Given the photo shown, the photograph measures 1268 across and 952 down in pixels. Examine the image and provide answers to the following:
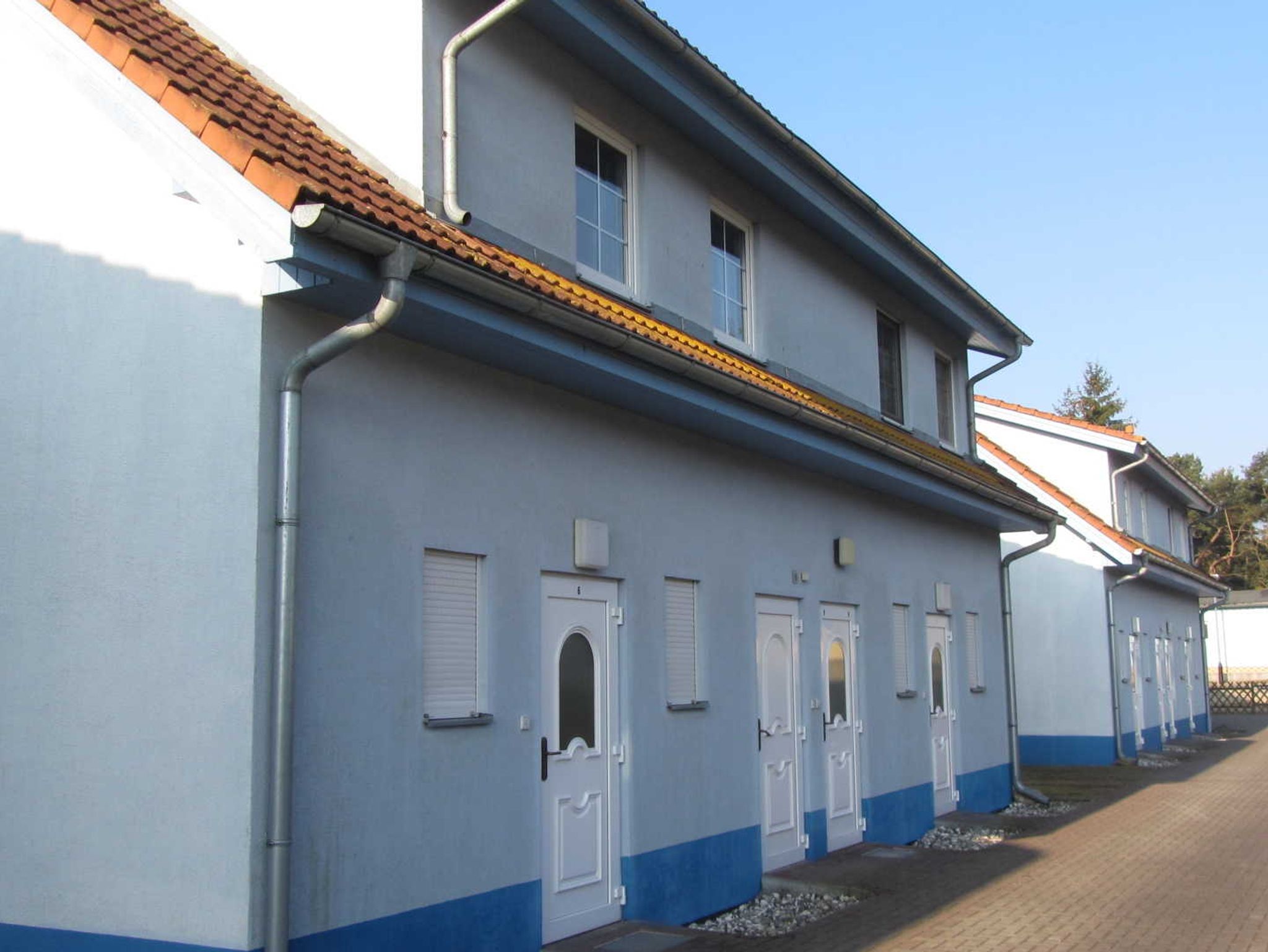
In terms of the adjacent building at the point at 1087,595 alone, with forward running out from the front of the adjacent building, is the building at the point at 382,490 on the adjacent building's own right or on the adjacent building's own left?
on the adjacent building's own right

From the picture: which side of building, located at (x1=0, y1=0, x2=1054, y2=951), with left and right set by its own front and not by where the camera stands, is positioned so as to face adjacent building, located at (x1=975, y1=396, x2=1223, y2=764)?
left

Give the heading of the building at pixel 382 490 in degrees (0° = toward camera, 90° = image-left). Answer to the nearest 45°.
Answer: approximately 315°

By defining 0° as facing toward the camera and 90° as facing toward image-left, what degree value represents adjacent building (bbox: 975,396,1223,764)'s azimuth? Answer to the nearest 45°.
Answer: approximately 270°
